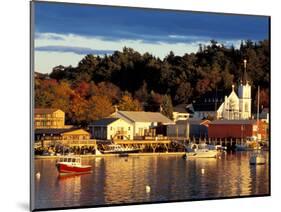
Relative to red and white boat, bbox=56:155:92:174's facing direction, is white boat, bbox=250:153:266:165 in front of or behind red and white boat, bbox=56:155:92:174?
behind

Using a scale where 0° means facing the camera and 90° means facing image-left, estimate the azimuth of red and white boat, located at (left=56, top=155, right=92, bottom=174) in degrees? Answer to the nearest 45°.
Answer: approximately 90°

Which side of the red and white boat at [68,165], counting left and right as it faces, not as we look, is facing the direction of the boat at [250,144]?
back
